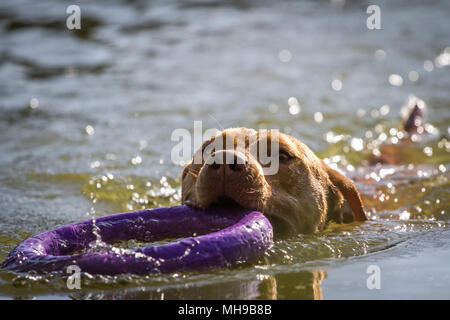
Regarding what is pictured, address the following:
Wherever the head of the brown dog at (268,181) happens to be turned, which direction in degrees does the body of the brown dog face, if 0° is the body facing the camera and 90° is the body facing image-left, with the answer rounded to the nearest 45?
approximately 45°
